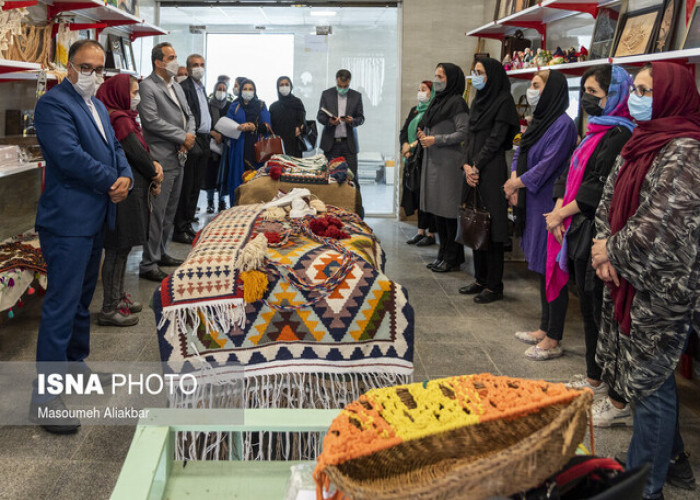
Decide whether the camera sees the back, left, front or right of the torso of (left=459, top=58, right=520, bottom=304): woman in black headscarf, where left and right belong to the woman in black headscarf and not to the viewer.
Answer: left

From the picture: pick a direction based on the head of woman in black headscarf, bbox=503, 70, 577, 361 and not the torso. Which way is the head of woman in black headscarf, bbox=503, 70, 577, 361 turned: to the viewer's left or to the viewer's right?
to the viewer's left

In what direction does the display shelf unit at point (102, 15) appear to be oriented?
to the viewer's right

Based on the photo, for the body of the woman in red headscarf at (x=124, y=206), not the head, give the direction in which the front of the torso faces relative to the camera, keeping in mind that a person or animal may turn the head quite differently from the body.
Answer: to the viewer's right

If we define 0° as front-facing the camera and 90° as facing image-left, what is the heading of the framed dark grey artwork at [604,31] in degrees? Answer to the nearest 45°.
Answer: approximately 45°

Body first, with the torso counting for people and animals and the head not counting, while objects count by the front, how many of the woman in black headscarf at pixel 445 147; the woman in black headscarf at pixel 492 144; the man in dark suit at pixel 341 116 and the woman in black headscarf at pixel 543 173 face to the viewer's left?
3

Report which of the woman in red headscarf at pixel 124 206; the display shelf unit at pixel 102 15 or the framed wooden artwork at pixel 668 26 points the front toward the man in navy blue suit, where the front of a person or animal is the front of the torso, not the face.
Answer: the framed wooden artwork

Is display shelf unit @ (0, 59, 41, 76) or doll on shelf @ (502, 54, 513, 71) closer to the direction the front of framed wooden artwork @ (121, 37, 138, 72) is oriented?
the doll on shelf

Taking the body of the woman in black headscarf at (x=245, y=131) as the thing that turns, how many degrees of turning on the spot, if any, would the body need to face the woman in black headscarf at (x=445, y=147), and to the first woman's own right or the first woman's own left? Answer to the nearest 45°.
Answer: approximately 45° to the first woman's own left

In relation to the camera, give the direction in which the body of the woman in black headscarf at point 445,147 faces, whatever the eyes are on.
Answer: to the viewer's left

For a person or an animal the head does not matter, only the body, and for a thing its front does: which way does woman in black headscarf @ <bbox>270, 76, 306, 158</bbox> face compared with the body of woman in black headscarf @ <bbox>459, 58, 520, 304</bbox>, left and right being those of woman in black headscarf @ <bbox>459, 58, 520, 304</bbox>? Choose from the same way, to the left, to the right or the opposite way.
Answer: to the left
